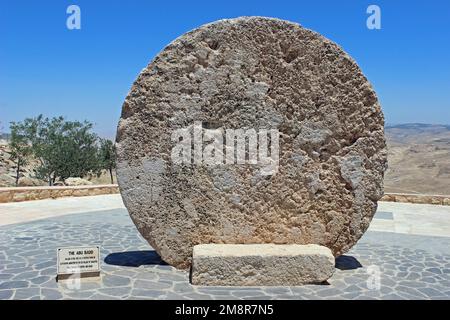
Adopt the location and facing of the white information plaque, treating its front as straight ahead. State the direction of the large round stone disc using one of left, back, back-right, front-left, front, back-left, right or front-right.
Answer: left

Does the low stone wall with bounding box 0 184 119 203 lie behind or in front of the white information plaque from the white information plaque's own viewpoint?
behind

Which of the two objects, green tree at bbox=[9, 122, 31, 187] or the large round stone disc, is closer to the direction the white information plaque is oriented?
the large round stone disc

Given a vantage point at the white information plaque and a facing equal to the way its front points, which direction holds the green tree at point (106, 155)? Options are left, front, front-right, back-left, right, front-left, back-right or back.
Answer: back

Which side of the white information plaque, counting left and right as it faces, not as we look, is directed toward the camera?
front

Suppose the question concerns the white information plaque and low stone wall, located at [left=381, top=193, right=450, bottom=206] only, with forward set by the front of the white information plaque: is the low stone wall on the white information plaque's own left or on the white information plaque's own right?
on the white information plaque's own left

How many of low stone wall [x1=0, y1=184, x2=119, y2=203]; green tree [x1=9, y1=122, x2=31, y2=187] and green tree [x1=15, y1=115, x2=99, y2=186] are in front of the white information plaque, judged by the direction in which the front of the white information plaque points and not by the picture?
0

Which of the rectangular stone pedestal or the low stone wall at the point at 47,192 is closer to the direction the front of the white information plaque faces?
the rectangular stone pedestal

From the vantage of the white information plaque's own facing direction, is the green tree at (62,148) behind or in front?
behind

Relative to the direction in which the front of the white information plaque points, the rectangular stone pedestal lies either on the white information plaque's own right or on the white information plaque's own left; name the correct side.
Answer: on the white information plaque's own left

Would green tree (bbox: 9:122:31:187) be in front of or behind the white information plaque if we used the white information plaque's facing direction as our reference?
behind

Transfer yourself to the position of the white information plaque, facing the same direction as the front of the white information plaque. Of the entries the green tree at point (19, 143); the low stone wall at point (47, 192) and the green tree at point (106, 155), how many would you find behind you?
3

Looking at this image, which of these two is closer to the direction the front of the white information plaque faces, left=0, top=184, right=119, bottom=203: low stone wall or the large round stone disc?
the large round stone disc

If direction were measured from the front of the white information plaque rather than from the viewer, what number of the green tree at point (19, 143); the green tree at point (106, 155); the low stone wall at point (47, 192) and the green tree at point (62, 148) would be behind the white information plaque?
4
